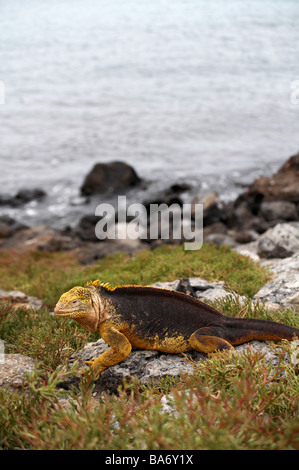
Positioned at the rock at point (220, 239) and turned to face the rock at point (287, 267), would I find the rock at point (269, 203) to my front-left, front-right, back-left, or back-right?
back-left

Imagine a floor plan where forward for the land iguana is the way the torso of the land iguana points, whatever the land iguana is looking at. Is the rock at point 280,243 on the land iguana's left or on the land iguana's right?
on the land iguana's right

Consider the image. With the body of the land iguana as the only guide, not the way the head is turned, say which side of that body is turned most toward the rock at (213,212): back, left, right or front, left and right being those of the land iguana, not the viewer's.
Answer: right

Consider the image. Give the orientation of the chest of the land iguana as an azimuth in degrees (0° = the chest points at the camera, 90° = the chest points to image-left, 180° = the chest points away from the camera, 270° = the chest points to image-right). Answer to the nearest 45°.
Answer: approximately 90°

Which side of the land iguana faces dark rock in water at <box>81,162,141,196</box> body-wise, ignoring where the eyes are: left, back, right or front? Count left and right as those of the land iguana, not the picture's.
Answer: right

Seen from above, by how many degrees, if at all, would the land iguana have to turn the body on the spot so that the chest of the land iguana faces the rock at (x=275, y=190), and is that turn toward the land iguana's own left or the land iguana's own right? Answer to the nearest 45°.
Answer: approximately 90° to the land iguana's own right

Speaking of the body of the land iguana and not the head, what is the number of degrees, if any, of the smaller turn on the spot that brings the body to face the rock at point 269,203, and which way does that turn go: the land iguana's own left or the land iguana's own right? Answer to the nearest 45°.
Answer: approximately 90° to the land iguana's own right

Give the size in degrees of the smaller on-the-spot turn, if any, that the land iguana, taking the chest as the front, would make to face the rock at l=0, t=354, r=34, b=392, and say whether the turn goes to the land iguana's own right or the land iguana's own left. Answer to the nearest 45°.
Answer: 0° — it already faces it
